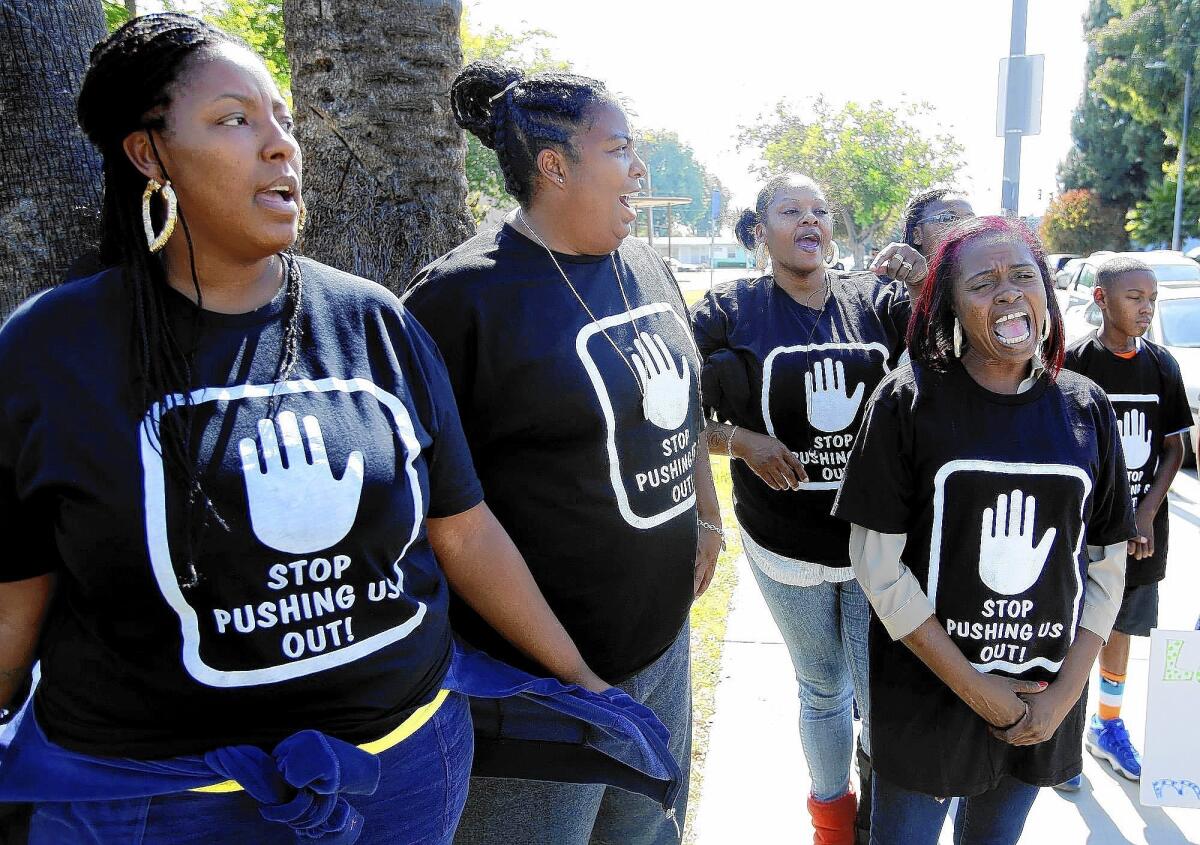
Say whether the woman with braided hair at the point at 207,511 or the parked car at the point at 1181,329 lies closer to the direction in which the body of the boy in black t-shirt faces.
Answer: the woman with braided hair

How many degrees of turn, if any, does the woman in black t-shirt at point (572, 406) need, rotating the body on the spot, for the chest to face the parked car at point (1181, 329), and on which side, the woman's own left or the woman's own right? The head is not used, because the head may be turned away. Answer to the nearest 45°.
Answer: approximately 90° to the woman's own left

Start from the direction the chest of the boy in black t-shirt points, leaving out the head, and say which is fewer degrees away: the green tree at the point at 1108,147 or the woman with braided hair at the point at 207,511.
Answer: the woman with braided hair

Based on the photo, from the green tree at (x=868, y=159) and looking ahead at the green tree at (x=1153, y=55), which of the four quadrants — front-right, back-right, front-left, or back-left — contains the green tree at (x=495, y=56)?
back-left

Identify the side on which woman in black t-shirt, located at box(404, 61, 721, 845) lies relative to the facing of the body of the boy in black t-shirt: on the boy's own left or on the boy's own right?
on the boy's own right

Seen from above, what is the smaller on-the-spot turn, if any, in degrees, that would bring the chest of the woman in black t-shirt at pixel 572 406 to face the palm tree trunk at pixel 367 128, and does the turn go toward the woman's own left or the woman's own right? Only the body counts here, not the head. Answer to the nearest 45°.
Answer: approximately 180°

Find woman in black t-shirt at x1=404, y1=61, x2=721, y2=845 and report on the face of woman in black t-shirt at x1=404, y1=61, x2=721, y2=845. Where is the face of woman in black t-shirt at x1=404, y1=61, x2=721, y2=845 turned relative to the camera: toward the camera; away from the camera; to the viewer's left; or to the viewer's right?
to the viewer's right

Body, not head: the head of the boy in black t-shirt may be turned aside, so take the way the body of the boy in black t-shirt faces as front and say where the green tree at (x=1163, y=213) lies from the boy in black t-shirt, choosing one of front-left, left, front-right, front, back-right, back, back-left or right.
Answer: back-left

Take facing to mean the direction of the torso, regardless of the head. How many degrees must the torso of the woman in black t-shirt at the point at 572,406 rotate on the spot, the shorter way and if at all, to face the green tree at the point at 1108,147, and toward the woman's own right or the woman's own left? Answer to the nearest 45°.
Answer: approximately 90° to the woman's own left
